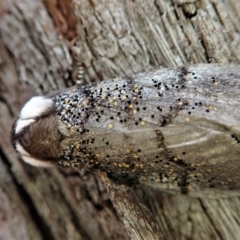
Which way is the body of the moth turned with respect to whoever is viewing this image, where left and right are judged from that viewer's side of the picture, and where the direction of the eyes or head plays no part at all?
facing to the left of the viewer
